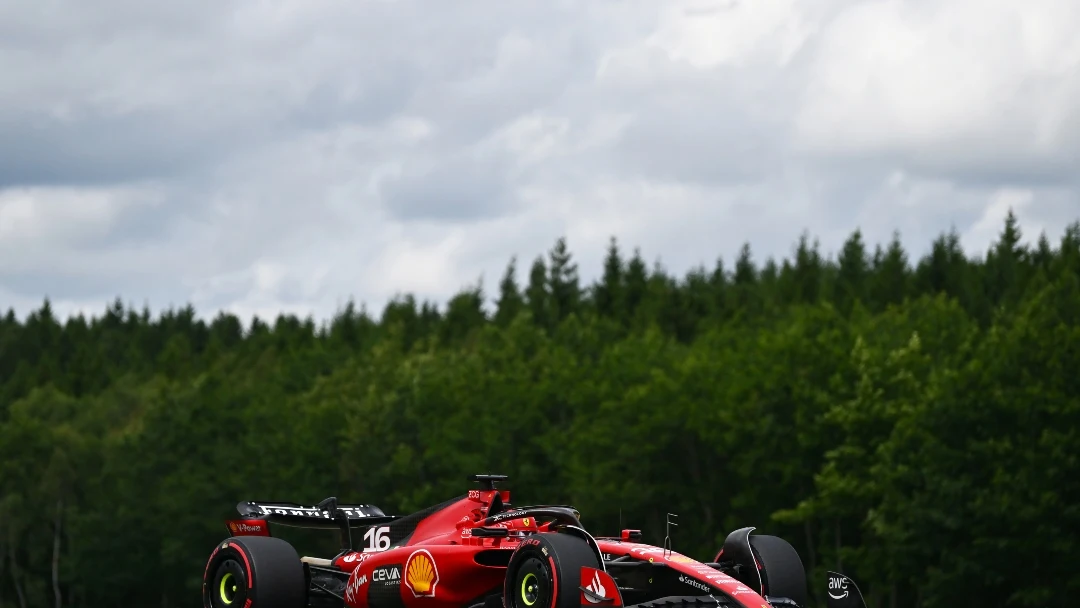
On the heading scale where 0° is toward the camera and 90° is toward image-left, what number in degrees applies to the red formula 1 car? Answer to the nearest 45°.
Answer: approximately 315°
